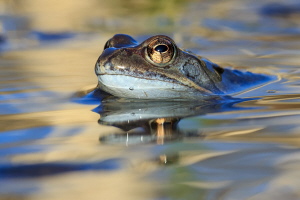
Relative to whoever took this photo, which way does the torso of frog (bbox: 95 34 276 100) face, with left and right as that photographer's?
facing the viewer and to the left of the viewer
